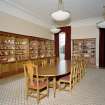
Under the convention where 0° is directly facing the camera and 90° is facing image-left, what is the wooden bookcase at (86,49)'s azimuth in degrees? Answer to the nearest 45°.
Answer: approximately 0°

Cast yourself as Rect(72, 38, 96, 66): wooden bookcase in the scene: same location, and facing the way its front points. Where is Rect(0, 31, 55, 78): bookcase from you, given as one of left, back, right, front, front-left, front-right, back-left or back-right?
front-right

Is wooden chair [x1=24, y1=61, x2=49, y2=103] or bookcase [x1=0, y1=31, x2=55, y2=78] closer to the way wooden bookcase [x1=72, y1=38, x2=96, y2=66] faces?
the wooden chair

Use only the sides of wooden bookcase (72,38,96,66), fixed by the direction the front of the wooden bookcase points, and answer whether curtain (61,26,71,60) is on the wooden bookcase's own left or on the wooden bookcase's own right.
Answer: on the wooden bookcase's own right

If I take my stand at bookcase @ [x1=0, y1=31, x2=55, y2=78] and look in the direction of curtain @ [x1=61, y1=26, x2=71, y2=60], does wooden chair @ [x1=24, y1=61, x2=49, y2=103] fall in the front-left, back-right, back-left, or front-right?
back-right

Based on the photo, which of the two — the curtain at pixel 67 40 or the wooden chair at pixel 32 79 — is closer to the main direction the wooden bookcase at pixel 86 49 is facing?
the wooden chair

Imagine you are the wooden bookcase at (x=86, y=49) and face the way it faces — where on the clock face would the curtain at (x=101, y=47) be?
The curtain is roughly at 10 o'clock from the wooden bookcase.

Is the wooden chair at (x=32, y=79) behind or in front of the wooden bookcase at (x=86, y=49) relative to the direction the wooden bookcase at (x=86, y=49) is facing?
in front
